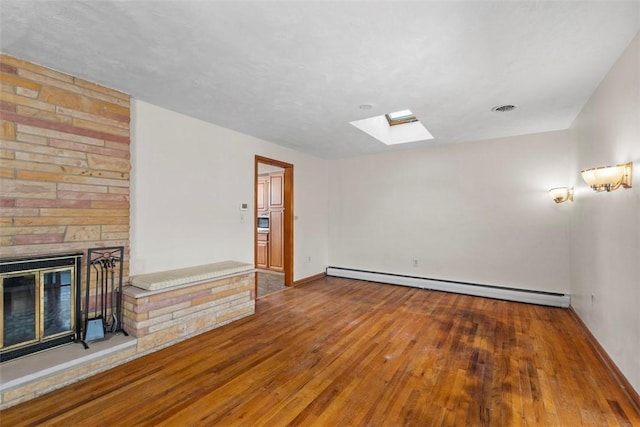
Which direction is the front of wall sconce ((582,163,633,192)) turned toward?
to the viewer's left

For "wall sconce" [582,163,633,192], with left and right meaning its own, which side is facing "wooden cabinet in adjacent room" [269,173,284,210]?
front

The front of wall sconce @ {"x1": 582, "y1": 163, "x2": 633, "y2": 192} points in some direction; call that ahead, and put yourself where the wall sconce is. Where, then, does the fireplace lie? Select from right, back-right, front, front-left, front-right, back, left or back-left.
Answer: front-left

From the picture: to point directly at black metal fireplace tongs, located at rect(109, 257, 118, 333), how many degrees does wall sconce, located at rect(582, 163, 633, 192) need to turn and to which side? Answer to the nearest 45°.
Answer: approximately 45° to its left

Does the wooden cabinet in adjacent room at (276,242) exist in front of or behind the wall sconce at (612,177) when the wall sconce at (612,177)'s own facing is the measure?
in front

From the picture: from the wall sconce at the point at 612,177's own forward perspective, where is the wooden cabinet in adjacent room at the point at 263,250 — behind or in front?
in front
